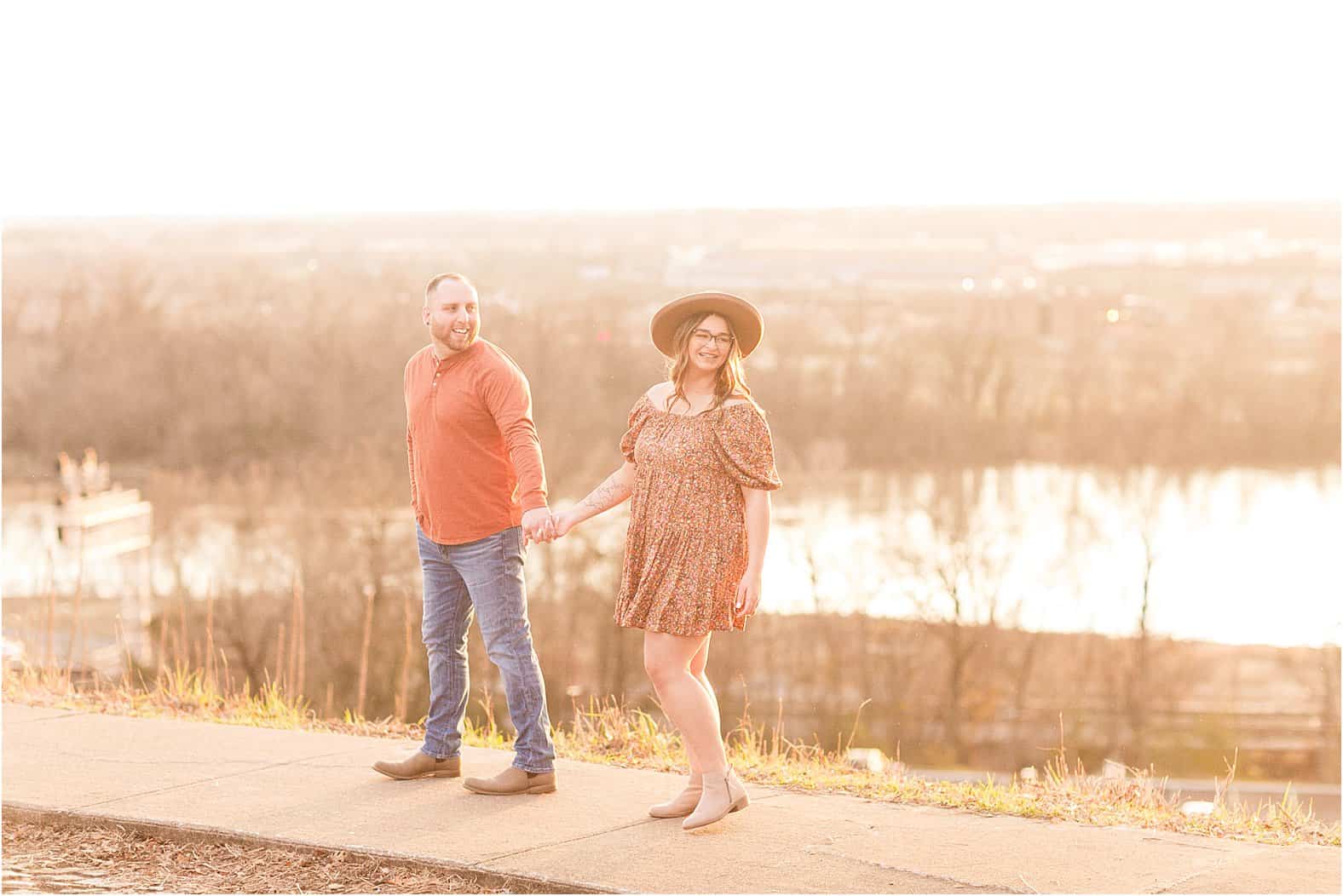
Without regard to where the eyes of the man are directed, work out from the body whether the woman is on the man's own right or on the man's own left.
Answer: on the man's own left

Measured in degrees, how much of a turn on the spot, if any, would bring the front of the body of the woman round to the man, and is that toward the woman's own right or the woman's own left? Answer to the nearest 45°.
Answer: approximately 90° to the woman's own right

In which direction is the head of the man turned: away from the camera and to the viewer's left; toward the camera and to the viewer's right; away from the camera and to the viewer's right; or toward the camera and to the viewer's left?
toward the camera and to the viewer's right

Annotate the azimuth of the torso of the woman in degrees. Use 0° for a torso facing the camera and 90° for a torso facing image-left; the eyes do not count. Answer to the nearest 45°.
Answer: approximately 45°
